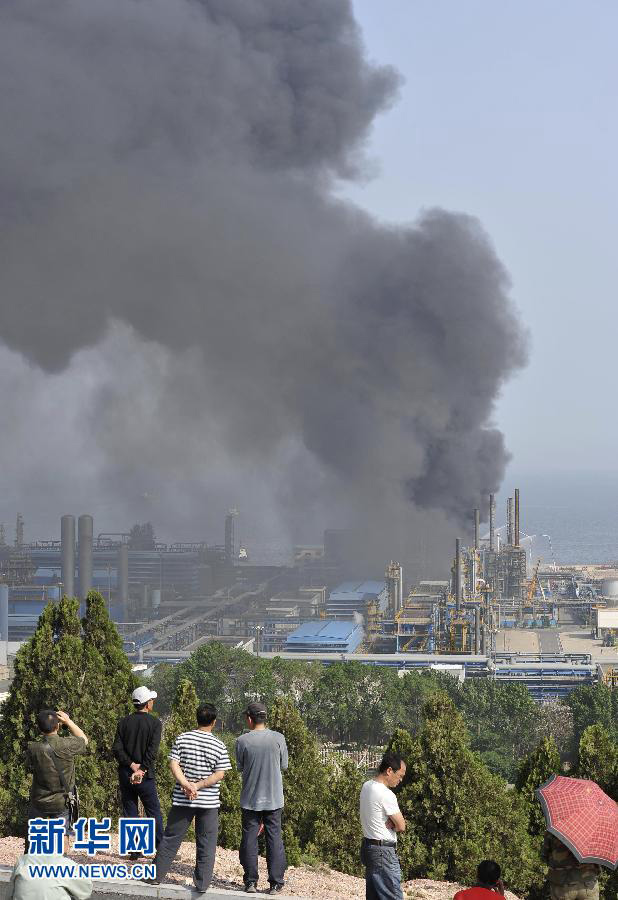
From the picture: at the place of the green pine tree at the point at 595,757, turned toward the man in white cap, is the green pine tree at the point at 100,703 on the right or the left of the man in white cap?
right

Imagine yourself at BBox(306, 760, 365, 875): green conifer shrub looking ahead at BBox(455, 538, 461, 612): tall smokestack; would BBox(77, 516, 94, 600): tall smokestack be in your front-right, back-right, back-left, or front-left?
front-left

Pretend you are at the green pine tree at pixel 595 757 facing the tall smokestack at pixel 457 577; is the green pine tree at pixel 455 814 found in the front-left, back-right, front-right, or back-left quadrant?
back-left

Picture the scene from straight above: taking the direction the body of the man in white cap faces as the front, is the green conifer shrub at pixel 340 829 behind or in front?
in front

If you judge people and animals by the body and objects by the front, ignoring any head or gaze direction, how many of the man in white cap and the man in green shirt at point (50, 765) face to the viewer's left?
0

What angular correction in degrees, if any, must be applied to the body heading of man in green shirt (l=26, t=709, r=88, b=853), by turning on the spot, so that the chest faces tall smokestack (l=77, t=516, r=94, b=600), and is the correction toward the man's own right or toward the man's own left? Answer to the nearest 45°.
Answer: approximately 45° to the man's own left

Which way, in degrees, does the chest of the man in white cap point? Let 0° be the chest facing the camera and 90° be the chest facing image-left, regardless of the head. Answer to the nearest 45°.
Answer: approximately 180°

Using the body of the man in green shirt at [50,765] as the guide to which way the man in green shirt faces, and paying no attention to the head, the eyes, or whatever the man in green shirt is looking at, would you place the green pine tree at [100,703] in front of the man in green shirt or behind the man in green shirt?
in front

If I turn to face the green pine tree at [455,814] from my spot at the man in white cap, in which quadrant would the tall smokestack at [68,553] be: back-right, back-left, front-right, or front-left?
front-left

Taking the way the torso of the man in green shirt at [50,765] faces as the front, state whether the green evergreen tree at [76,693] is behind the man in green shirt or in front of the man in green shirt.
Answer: in front

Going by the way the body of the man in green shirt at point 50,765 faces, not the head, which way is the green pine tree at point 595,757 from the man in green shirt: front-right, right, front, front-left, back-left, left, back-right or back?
front

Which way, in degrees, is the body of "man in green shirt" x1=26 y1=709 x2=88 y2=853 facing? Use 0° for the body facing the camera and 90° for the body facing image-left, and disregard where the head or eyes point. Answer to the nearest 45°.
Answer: approximately 225°

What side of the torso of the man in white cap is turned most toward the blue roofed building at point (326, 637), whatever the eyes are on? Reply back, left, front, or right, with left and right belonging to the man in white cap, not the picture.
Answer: front
